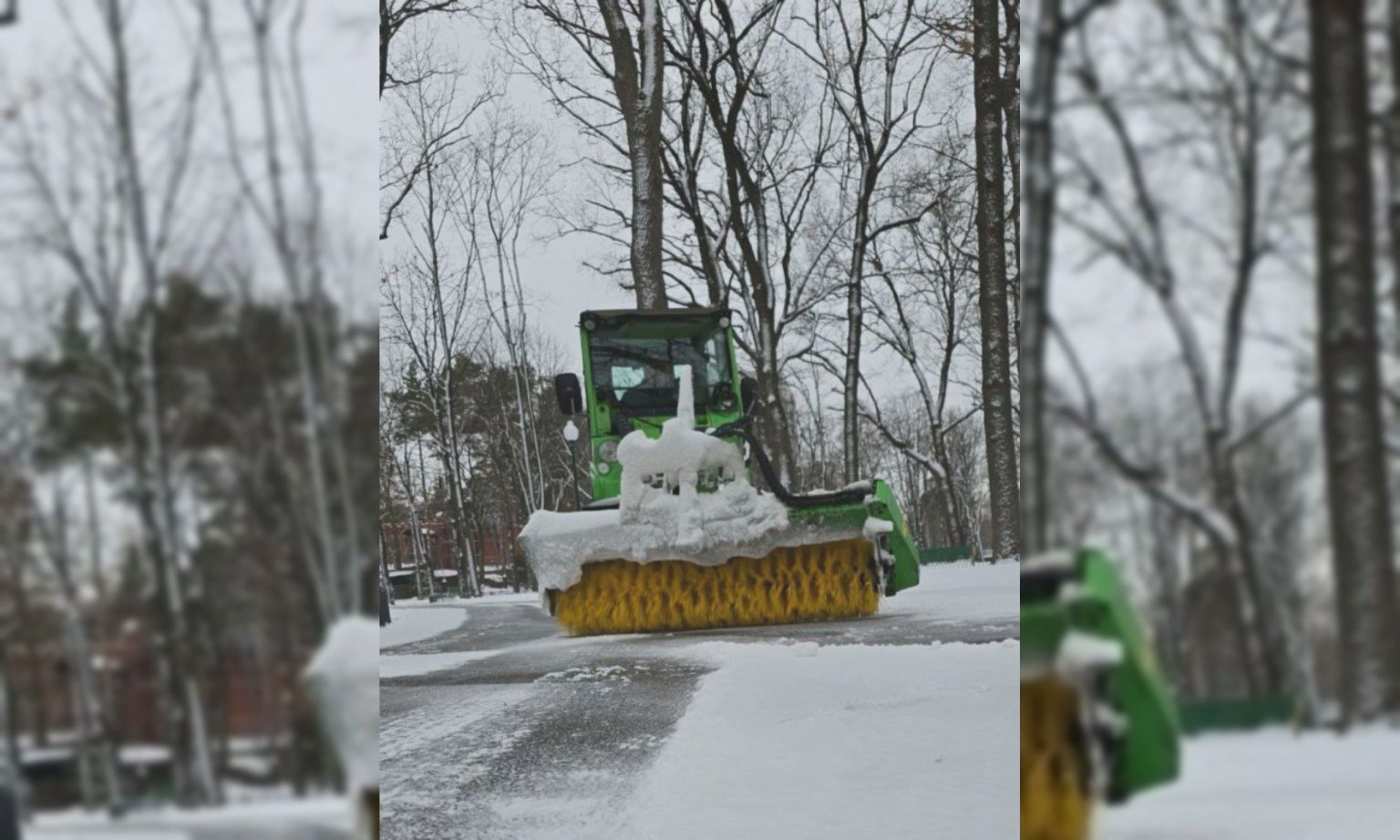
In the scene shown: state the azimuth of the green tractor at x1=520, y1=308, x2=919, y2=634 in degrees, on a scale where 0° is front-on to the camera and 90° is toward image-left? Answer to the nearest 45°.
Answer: approximately 0°

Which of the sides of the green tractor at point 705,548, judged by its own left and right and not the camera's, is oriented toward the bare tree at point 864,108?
back

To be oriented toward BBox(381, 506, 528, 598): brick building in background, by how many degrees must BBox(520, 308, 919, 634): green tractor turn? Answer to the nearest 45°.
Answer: approximately 180°
